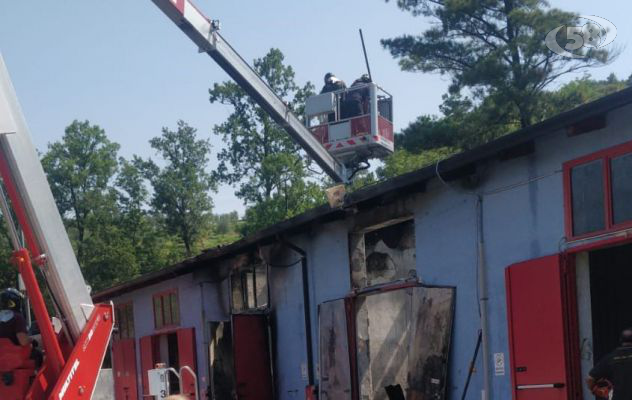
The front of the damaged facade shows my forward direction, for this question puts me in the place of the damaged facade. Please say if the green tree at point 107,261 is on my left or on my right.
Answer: on my right

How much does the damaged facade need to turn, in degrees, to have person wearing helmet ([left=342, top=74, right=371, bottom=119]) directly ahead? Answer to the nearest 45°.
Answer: approximately 135° to its right

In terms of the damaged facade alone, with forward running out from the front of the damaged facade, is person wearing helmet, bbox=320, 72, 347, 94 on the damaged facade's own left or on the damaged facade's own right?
on the damaged facade's own right

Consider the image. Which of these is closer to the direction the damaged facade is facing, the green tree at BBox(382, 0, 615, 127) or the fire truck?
the fire truck

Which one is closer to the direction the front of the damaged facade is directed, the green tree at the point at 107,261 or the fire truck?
the fire truck

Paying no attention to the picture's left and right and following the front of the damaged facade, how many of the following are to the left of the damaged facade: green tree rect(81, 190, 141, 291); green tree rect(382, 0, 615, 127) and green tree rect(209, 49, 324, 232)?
0

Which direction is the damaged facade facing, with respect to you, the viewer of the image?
facing the viewer and to the left of the viewer

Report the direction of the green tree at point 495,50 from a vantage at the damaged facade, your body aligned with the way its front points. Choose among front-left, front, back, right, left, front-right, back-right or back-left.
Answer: back-right

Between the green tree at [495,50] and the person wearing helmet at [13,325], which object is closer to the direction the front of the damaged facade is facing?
the person wearing helmet

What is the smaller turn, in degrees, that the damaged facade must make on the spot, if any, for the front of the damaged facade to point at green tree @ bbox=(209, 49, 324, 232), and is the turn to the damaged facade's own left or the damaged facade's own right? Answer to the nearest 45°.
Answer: approximately 135° to the damaged facade's own right

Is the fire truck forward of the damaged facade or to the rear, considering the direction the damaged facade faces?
forward

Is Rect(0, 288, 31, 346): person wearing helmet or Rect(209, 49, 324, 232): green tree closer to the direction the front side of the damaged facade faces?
the person wearing helmet
